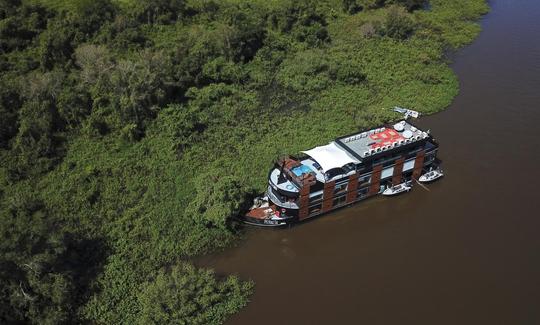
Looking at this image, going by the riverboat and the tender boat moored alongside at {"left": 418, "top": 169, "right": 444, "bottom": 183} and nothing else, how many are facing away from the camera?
0

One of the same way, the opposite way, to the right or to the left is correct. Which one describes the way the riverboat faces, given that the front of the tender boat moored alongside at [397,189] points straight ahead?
the same way

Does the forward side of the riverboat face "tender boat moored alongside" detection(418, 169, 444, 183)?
no

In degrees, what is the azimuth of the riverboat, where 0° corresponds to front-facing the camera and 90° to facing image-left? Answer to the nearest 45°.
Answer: approximately 45°

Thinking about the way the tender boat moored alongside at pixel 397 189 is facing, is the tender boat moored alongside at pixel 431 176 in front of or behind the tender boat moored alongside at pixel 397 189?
behind

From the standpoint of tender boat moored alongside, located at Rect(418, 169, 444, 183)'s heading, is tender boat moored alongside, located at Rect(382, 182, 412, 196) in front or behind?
in front

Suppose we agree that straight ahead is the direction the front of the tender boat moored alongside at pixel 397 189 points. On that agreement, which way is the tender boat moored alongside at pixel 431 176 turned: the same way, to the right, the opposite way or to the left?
the same way

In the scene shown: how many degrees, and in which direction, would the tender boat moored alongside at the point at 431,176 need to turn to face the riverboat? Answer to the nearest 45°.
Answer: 0° — it already faces it

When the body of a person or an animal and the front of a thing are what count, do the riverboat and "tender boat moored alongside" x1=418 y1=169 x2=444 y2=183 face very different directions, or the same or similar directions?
same or similar directions

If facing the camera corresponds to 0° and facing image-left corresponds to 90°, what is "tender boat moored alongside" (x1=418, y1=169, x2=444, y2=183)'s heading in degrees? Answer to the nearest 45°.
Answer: approximately 45°

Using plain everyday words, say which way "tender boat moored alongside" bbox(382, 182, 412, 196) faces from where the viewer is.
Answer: facing the viewer and to the left of the viewer
